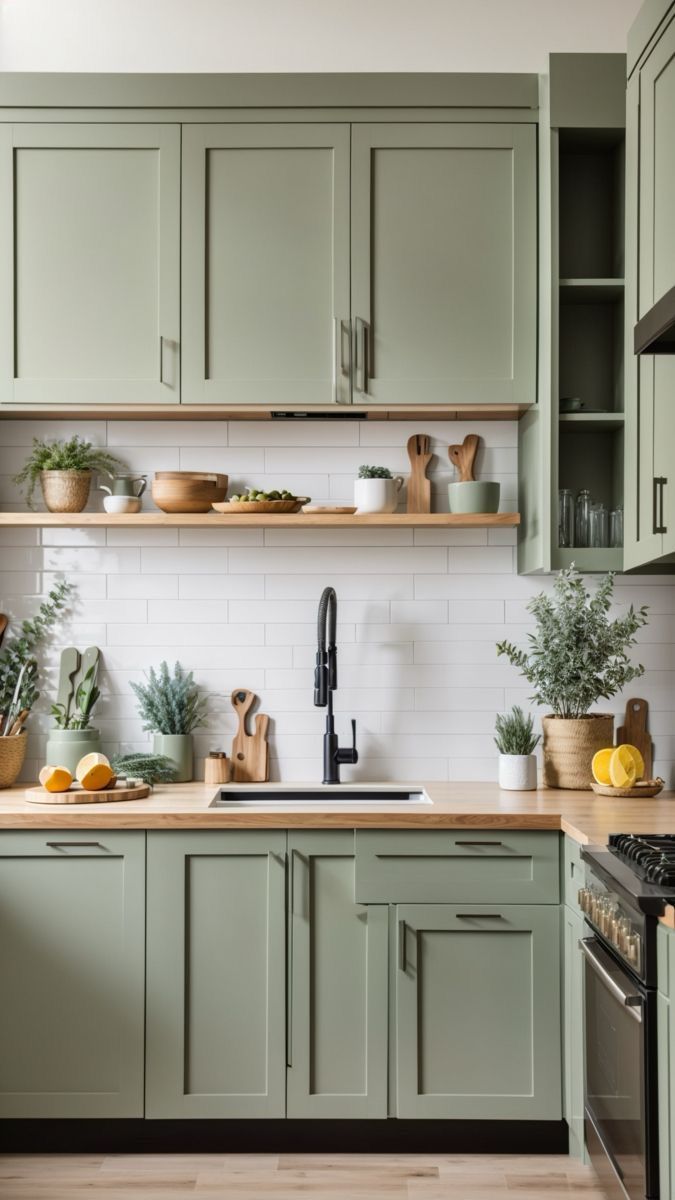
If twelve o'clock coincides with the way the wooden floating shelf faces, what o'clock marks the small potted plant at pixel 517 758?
The small potted plant is roughly at 9 o'clock from the wooden floating shelf.

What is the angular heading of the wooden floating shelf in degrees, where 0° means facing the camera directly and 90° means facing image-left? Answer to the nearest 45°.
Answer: approximately 0°

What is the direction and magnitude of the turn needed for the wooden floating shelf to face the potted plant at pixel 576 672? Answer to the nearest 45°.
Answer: approximately 90° to its left

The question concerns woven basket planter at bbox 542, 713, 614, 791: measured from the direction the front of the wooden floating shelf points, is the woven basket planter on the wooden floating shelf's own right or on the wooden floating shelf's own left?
on the wooden floating shelf's own left

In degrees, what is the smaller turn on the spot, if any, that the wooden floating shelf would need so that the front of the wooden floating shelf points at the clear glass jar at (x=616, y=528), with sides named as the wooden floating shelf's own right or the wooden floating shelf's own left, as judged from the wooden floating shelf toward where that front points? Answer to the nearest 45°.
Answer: approximately 90° to the wooden floating shelf's own left

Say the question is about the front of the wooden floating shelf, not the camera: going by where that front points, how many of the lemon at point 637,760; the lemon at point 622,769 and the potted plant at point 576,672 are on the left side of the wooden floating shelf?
3
